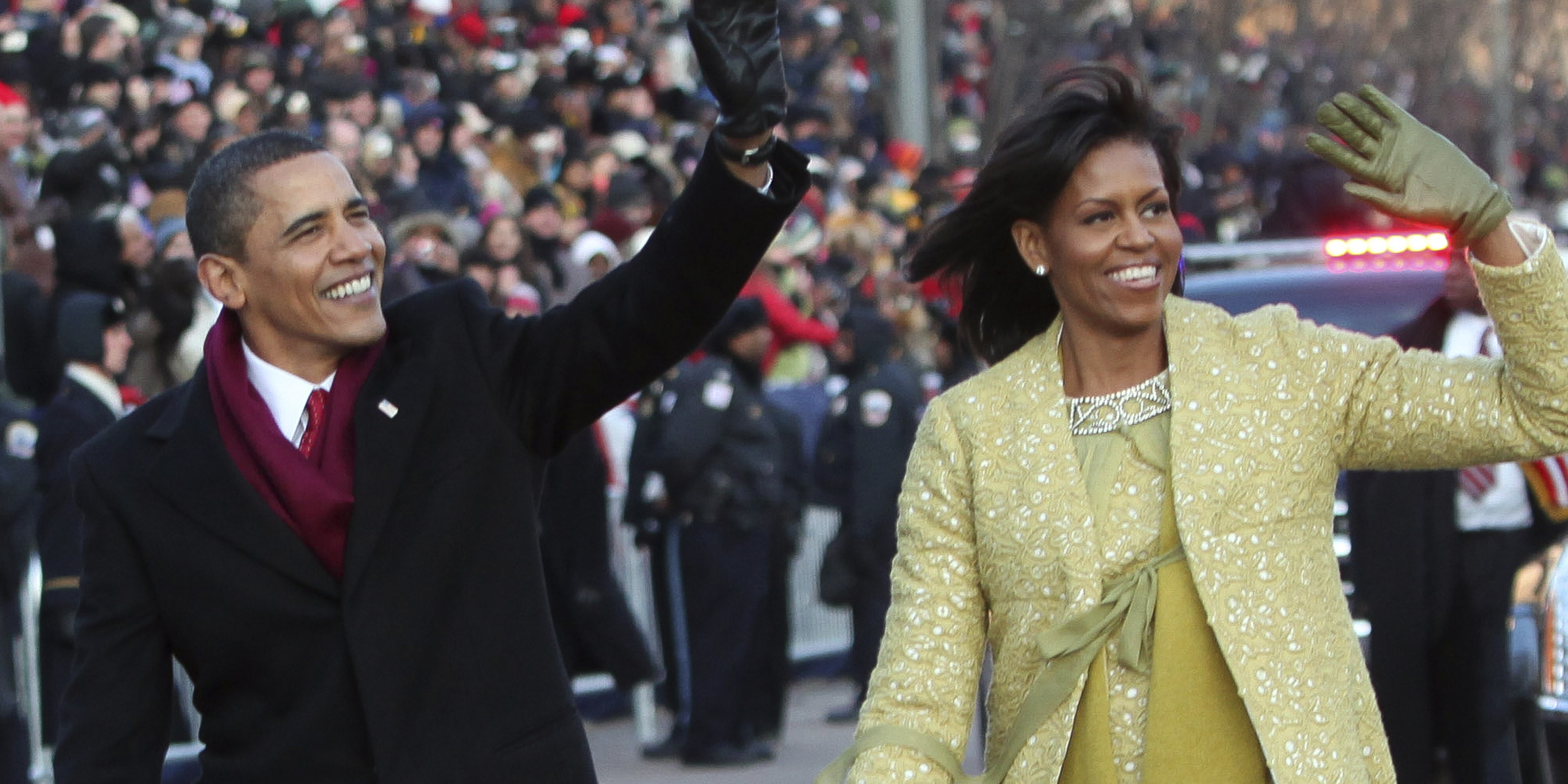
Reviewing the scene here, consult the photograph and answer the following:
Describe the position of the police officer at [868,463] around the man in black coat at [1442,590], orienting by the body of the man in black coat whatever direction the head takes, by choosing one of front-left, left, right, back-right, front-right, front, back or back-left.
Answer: back

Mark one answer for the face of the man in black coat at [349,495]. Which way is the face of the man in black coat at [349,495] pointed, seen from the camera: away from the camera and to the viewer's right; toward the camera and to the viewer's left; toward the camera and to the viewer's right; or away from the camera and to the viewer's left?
toward the camera and to the viewer's right

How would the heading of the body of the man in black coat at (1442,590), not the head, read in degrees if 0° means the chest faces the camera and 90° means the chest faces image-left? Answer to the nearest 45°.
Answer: approximately 315°

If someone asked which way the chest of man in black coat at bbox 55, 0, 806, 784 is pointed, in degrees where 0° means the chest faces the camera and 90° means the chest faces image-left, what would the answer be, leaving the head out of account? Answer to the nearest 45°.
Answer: approximately 315°
